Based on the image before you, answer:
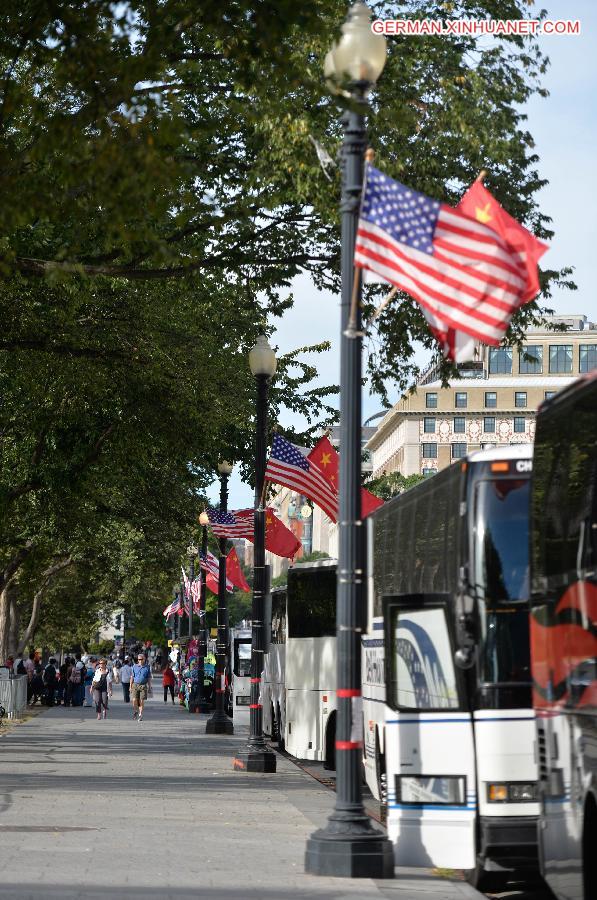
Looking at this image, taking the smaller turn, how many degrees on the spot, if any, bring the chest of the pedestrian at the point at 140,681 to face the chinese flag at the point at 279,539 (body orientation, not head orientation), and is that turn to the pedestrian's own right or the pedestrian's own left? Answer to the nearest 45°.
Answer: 0° — they already face it

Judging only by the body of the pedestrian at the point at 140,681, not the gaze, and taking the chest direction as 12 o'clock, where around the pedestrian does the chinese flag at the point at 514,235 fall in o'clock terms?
The chinese flag is roughly at 12 o'clock from the pedestrian.

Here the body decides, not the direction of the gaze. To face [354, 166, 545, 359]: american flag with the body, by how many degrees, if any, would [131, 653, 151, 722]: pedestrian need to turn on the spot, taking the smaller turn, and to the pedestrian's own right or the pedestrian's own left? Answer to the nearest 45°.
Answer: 0° — they already face it

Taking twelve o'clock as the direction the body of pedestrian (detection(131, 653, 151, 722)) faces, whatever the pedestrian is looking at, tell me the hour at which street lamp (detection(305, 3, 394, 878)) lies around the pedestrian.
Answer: The street lamp is roughly at 12 o'clock from the pedestrian.

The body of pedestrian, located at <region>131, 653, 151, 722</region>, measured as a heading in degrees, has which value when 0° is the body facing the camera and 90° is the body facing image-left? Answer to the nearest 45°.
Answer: approximately 0°

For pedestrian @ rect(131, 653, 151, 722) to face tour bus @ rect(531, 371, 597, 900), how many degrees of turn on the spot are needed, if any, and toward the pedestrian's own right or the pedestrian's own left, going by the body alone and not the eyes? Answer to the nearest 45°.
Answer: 0° — they already face it

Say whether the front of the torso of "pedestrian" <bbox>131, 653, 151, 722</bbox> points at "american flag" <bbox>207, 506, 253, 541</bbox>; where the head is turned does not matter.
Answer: yes
